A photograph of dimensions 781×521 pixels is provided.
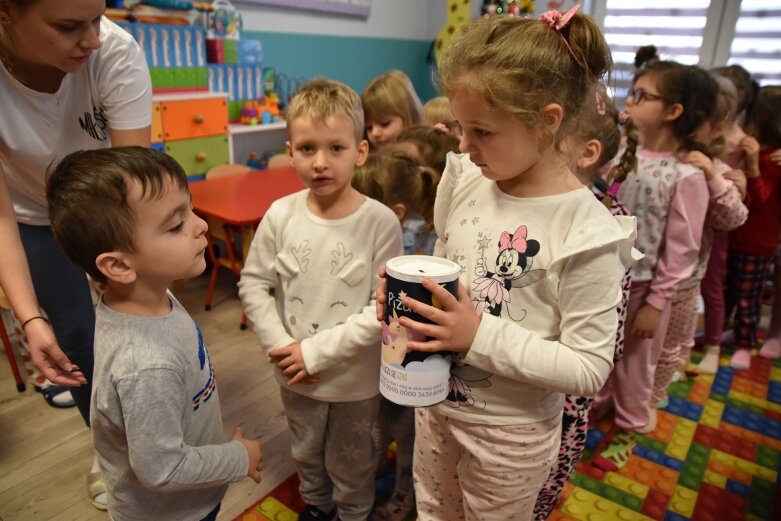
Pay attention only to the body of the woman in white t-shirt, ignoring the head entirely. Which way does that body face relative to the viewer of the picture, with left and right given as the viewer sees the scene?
facing the viewer and to the right of the viewer

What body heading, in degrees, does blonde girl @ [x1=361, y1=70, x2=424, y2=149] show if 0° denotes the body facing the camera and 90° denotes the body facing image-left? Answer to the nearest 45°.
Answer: approximately 45°

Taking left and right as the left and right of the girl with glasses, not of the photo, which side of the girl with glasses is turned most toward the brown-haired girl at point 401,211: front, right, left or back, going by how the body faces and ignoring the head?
front

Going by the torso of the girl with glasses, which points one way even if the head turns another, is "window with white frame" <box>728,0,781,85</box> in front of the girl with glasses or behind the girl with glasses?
behind

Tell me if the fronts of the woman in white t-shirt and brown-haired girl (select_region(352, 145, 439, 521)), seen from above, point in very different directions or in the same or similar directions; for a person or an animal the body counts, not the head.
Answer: very different directions

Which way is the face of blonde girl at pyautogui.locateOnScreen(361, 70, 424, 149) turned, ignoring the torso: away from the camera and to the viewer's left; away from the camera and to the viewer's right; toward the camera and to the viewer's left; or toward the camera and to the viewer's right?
toward the camera and to the viewer's left

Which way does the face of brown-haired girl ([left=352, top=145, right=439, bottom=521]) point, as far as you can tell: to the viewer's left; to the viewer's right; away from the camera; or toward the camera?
away from the camera

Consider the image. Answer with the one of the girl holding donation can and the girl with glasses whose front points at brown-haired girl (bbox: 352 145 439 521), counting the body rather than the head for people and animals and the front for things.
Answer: the girl with glasses

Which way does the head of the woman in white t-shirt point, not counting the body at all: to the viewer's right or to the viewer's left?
to the viewer's right
